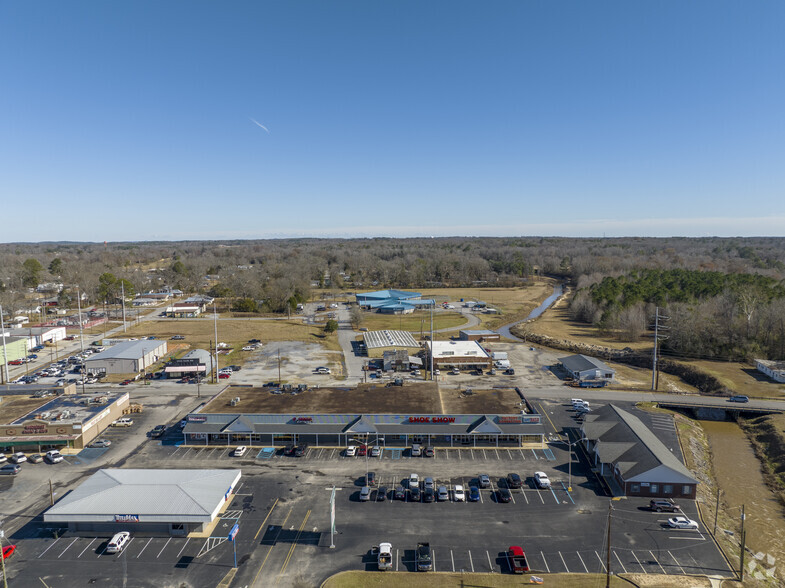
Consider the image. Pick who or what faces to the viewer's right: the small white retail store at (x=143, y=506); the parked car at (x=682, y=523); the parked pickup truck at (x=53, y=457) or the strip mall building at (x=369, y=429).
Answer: the parked car at (x=682, y=523)

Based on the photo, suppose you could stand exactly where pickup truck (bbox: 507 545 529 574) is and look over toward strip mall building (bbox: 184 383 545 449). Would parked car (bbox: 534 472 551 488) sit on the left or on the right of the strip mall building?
right

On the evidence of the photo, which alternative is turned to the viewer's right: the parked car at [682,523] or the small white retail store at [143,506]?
the parked car

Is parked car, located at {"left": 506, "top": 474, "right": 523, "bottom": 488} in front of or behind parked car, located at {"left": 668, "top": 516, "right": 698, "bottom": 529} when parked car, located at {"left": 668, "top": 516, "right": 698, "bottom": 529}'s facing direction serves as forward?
behind

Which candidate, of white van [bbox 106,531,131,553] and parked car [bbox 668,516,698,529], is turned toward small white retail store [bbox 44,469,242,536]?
the white van

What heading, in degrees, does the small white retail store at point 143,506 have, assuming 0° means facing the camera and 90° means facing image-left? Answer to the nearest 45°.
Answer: approximately 0°

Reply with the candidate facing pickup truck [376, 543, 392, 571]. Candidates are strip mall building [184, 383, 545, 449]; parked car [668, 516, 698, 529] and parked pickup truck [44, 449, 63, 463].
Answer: the strip mall building
